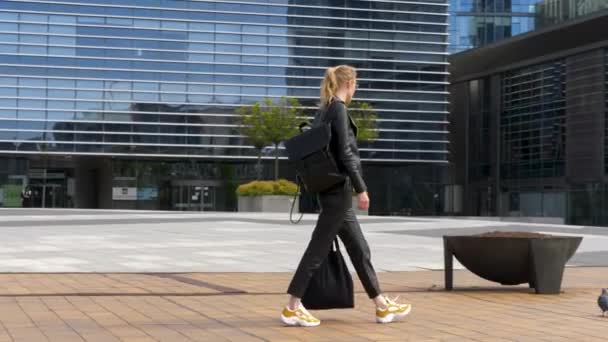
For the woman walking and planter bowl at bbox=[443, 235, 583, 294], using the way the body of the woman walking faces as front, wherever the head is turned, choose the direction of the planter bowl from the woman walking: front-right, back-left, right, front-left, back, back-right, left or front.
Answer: front-left

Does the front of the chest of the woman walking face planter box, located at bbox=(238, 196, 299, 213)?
no

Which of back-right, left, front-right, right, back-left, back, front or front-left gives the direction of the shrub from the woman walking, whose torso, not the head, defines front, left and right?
left

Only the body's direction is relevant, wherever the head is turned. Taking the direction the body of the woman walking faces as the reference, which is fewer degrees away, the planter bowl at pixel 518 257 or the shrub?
the planter bowl

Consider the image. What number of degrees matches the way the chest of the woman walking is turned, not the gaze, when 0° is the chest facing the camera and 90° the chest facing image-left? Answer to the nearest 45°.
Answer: approximately 270°
